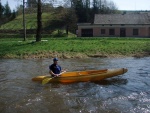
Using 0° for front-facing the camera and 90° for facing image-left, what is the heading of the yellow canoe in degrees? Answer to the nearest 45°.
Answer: approximately 270°
